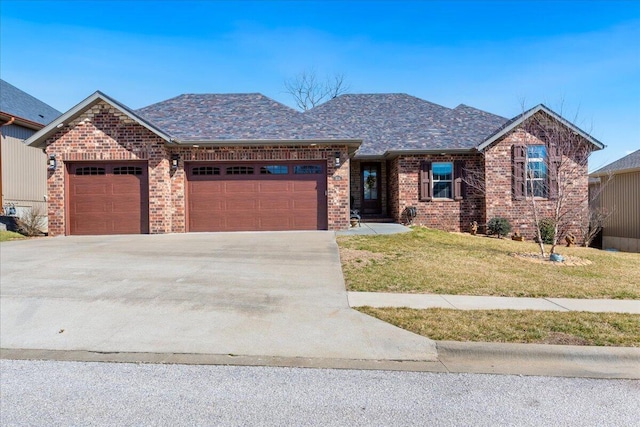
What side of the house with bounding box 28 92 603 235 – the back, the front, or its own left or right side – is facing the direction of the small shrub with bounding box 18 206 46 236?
right

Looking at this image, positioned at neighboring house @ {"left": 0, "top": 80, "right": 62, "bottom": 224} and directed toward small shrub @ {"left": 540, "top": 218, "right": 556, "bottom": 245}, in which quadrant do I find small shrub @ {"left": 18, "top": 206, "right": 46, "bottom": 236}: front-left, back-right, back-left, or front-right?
front-right

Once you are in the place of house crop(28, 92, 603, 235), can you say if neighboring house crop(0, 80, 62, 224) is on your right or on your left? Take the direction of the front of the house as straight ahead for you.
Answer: on your right

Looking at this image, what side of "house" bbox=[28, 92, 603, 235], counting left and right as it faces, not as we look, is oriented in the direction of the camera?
front

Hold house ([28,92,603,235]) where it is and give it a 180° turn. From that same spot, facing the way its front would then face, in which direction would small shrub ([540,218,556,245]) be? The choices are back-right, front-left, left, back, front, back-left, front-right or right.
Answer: right

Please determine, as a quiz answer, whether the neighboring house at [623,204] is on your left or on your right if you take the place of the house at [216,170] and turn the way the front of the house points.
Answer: on your left

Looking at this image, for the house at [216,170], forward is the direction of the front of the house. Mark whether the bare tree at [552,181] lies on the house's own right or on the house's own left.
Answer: on the house's own left

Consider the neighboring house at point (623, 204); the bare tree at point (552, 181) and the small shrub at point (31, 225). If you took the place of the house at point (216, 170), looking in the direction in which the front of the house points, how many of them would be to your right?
1

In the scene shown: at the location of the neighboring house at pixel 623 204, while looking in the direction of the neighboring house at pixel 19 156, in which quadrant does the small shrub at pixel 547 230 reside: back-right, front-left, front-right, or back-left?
front-left

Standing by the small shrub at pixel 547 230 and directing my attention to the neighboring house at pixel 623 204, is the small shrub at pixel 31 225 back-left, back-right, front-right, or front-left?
back-left
